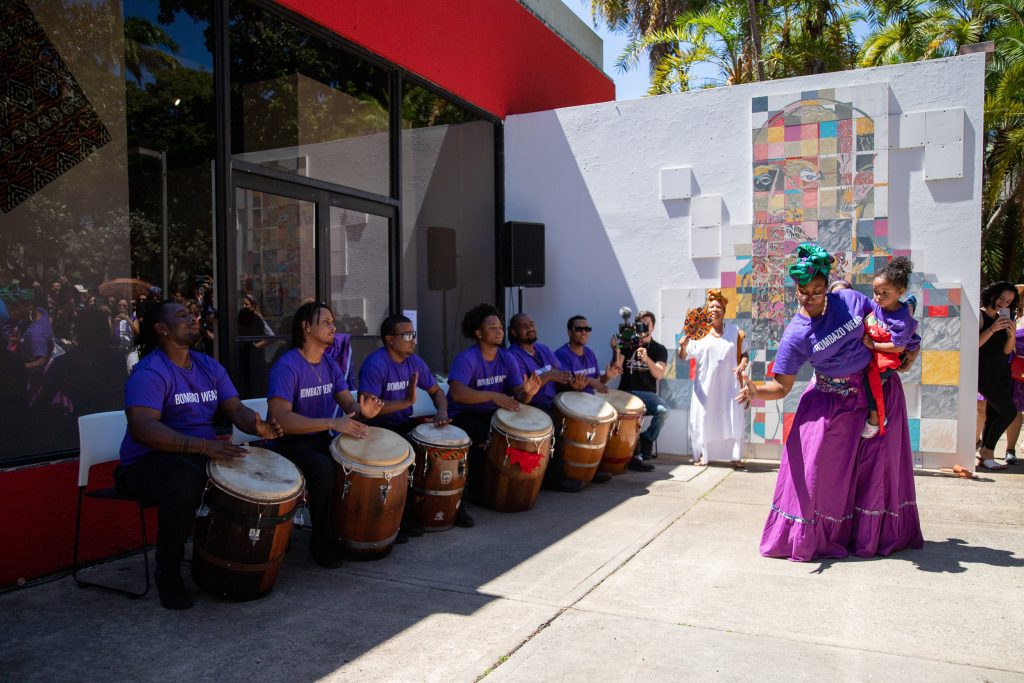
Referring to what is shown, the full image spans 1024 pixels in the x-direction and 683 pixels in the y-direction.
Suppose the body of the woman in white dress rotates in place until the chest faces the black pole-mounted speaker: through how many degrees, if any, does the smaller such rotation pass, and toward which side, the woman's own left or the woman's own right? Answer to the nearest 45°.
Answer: approximately 90° to the woman's own right

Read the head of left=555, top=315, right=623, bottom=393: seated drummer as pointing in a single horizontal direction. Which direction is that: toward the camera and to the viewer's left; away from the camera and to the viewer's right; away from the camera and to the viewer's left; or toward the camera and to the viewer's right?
toward the camera and to the viewer's right

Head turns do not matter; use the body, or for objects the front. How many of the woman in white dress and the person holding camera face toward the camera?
2

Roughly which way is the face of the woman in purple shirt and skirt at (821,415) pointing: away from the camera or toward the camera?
toward the camera

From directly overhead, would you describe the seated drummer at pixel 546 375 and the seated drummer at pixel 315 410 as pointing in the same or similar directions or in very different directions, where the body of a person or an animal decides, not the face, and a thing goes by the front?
same or similar directions

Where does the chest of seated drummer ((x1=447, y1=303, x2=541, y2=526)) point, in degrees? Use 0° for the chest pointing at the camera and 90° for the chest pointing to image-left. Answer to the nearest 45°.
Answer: approximately 315°

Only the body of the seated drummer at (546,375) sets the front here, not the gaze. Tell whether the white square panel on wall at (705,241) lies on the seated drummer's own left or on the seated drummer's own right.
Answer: on the seated drummer's own left

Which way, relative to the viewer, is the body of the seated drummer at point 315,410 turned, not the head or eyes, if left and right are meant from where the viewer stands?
facing the viewer and to the right of the viewer

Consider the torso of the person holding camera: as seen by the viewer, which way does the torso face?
toward the camera

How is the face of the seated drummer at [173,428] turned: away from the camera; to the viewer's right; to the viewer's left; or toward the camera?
to the viewer's right

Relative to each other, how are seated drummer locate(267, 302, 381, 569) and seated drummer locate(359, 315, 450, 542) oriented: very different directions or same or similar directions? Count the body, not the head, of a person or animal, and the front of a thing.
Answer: same or similar directions

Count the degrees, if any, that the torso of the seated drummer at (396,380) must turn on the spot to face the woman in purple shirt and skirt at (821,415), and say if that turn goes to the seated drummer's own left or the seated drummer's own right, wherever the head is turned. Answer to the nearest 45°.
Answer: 0° — they already face them

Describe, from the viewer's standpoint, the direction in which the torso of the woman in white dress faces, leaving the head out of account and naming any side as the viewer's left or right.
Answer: facing the viewer

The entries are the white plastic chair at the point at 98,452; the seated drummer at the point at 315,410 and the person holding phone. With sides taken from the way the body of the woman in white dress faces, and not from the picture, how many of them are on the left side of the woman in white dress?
1

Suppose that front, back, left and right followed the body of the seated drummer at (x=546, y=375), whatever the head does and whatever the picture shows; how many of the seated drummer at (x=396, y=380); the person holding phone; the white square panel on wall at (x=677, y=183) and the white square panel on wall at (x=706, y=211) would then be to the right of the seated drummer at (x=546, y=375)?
1
